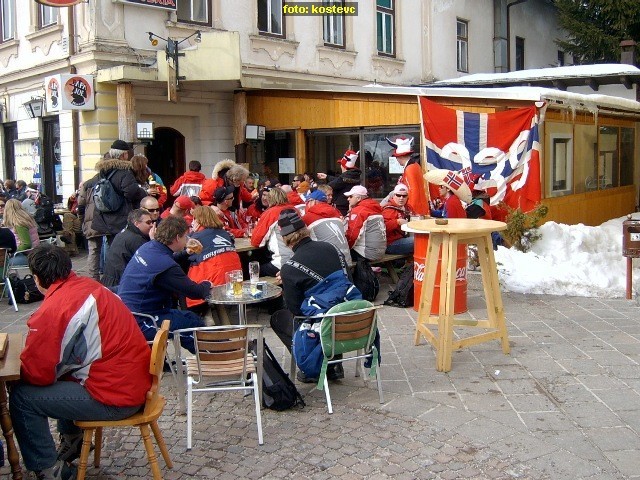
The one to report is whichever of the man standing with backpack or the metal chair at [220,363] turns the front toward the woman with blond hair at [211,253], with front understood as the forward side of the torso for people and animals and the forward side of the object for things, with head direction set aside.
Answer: the metal chair

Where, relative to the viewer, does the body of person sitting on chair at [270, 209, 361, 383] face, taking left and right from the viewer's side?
facing away from the viewer and to the left of the viewer

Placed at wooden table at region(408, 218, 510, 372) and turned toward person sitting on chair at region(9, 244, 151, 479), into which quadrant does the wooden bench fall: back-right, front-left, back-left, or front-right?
back-right

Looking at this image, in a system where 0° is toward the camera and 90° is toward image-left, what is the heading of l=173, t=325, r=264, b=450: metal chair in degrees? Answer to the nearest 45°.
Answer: approximately 180°

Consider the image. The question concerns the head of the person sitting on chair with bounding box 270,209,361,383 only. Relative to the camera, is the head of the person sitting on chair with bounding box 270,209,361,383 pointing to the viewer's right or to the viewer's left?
to the viewer's left

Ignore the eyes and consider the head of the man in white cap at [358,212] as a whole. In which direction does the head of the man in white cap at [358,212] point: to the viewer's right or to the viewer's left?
to the viewer's left

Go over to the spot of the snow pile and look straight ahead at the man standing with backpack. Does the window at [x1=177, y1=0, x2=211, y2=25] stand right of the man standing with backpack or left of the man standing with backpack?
right

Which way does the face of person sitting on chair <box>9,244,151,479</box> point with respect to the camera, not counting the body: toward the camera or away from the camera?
away from the camera

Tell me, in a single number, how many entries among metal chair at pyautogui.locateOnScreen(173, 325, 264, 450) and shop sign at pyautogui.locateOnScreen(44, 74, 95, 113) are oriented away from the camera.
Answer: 1

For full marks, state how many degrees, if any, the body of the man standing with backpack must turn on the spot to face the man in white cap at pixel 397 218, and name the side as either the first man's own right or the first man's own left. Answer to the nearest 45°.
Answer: approximately 45° to the first man's own right
